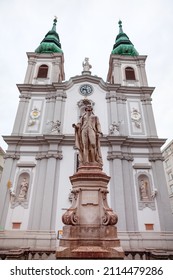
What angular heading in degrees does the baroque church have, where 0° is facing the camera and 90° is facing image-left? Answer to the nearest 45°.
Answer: approximately 0°
